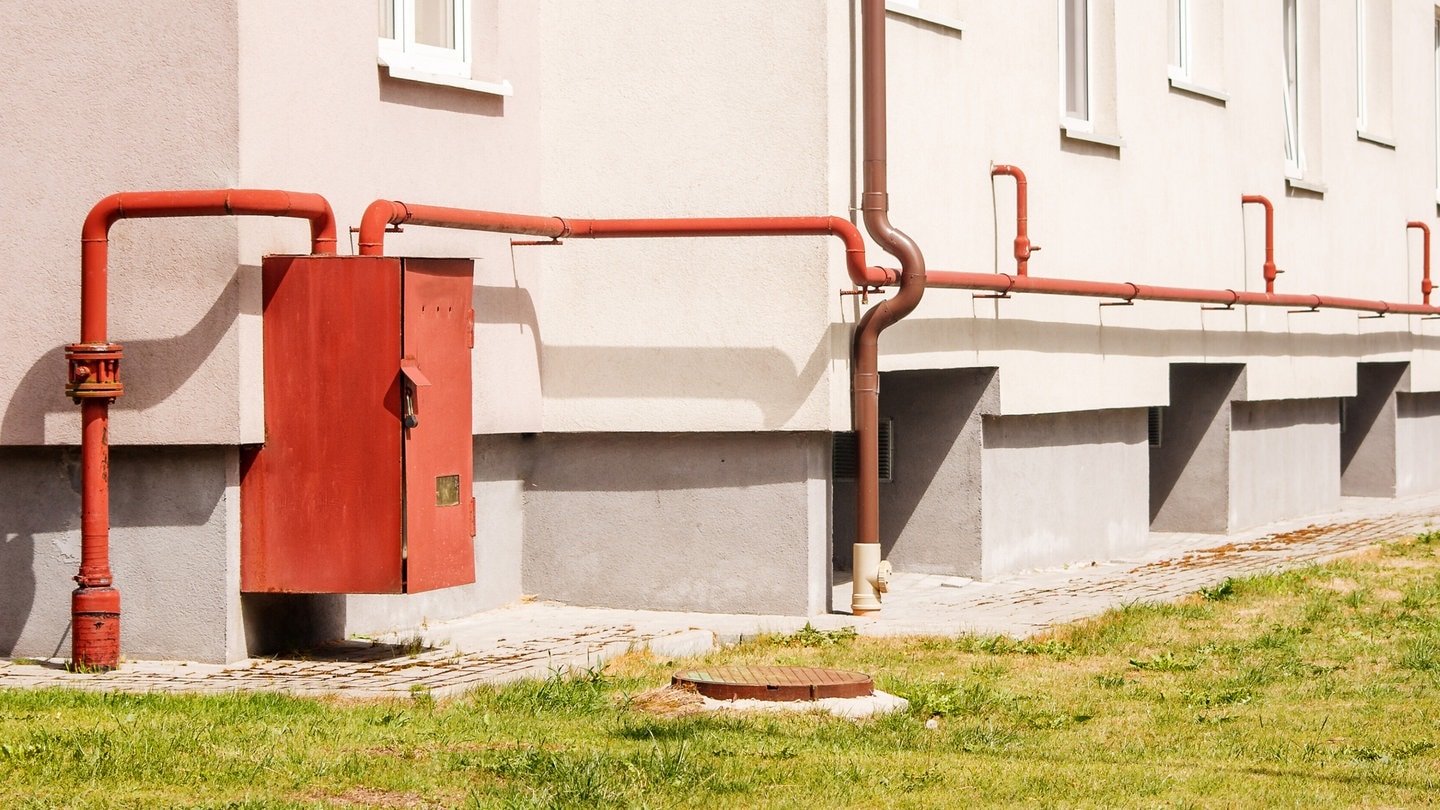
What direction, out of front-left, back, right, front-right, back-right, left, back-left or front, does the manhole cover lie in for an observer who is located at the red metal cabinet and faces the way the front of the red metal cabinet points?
front

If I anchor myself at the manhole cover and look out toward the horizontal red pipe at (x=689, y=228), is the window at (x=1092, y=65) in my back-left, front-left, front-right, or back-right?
front-right

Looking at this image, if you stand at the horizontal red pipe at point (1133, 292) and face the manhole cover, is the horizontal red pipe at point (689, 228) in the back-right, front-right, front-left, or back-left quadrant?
front-right

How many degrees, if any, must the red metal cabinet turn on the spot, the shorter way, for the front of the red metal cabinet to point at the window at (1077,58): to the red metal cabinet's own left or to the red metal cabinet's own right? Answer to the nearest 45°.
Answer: approximately 90° to the red metal cabinet's own left

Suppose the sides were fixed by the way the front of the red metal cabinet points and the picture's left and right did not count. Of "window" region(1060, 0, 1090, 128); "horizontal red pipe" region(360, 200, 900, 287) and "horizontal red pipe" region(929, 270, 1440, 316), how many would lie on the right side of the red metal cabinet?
0

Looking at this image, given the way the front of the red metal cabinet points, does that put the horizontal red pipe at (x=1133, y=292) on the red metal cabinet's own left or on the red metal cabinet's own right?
on the red metal cabinet's own left

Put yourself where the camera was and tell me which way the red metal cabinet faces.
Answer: facing the viewer and to the right of the viewer

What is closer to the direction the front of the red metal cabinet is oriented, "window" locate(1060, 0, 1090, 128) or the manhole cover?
the manhole cover

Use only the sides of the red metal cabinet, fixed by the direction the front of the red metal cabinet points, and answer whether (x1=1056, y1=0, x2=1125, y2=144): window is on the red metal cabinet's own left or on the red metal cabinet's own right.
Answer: on the red metal cabinet's own left

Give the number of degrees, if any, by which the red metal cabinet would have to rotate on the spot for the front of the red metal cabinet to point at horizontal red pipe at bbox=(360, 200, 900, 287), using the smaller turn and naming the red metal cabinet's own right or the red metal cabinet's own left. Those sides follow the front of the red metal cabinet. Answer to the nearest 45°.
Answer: approximately 90° to the red metal cabinet's own left

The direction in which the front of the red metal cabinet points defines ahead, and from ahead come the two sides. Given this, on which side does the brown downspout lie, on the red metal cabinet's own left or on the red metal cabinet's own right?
on the red metal cabinet's own left

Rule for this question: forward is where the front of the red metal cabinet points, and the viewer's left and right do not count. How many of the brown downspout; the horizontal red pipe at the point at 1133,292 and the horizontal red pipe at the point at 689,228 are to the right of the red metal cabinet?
0

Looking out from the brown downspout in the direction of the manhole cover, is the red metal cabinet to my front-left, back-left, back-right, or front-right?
front-right

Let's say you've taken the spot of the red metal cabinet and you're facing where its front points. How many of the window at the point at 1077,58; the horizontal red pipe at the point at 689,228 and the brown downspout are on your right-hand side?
0

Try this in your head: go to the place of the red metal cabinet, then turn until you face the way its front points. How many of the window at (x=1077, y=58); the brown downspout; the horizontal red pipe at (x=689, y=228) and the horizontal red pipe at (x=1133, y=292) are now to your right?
0
